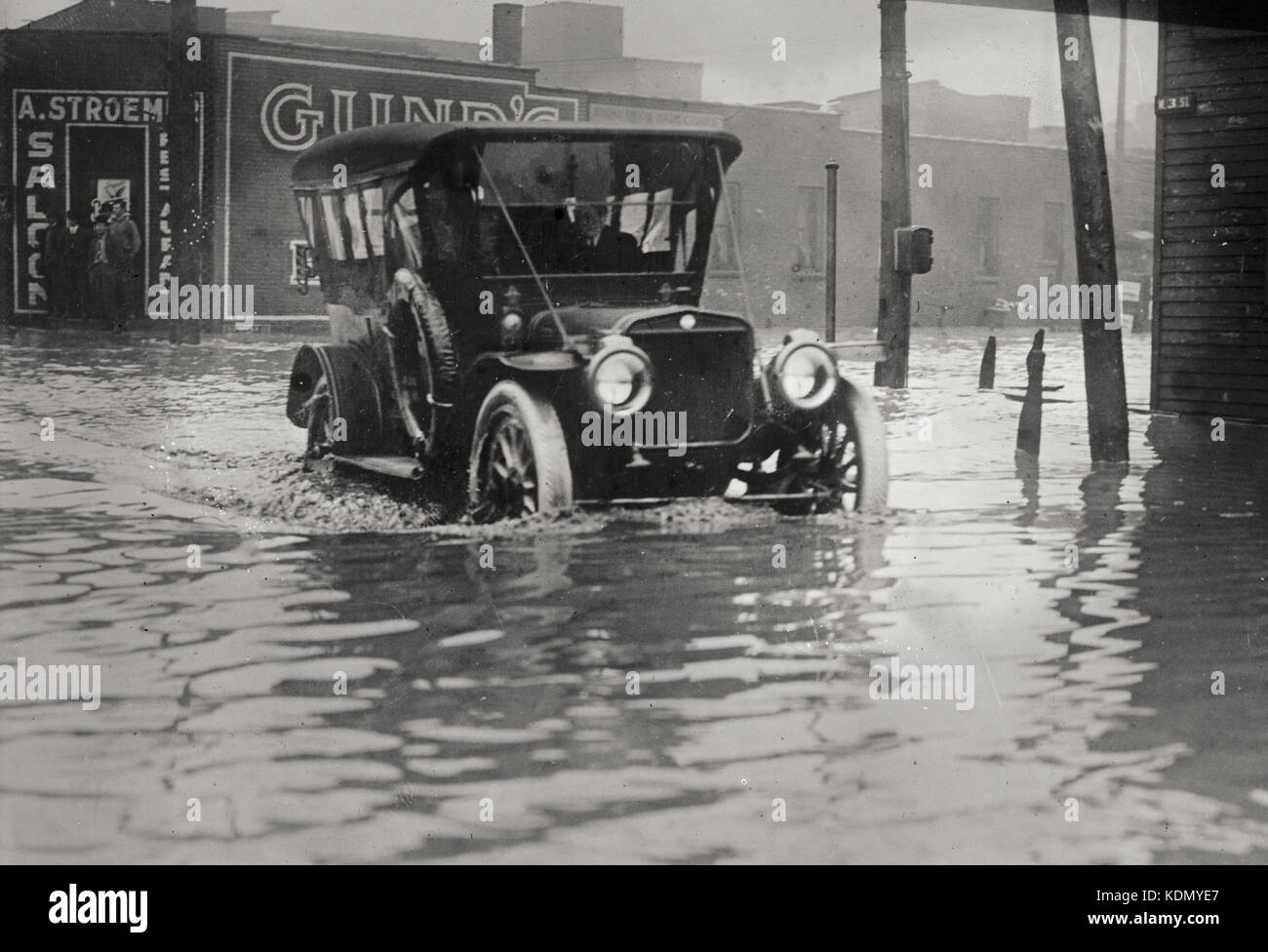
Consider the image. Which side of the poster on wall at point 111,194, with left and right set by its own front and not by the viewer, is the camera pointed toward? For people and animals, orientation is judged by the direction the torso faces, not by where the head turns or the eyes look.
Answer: front

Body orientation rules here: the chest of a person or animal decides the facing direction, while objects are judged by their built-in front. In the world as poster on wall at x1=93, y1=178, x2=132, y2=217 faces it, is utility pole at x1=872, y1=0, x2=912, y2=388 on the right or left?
on its left

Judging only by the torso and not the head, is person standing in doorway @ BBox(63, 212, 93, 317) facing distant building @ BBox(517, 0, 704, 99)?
no

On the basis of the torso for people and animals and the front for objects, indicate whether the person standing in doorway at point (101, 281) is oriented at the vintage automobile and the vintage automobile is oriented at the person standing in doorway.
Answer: no

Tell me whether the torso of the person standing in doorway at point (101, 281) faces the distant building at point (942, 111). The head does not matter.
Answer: no

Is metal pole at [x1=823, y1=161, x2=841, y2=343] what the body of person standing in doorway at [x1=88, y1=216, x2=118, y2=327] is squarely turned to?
no

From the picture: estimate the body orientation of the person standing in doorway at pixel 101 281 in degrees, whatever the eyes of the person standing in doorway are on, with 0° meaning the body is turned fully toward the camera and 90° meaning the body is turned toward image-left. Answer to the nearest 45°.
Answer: approximately 0°

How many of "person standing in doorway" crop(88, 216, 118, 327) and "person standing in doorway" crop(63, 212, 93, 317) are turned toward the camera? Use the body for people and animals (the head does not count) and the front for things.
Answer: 2

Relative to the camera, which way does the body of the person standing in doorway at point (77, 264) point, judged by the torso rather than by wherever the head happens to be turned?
toward the camera

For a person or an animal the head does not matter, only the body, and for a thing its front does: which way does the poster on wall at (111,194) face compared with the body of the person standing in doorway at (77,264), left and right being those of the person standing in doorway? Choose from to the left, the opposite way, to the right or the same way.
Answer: the same way

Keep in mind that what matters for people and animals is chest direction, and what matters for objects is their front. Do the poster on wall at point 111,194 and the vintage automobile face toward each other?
no

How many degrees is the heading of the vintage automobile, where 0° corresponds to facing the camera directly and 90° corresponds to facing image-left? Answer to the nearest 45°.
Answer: approximately 315°

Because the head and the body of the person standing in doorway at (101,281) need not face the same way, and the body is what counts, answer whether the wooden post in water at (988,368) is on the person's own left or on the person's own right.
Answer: on the person's own left

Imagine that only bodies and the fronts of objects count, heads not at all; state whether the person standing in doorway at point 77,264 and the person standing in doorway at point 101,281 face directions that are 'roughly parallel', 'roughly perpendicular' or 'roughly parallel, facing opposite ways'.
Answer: roughly parallel

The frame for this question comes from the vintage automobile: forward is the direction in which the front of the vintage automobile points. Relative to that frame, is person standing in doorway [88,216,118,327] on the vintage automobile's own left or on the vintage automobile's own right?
on the vintage automobile's own right

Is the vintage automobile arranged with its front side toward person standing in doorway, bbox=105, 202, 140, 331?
no
